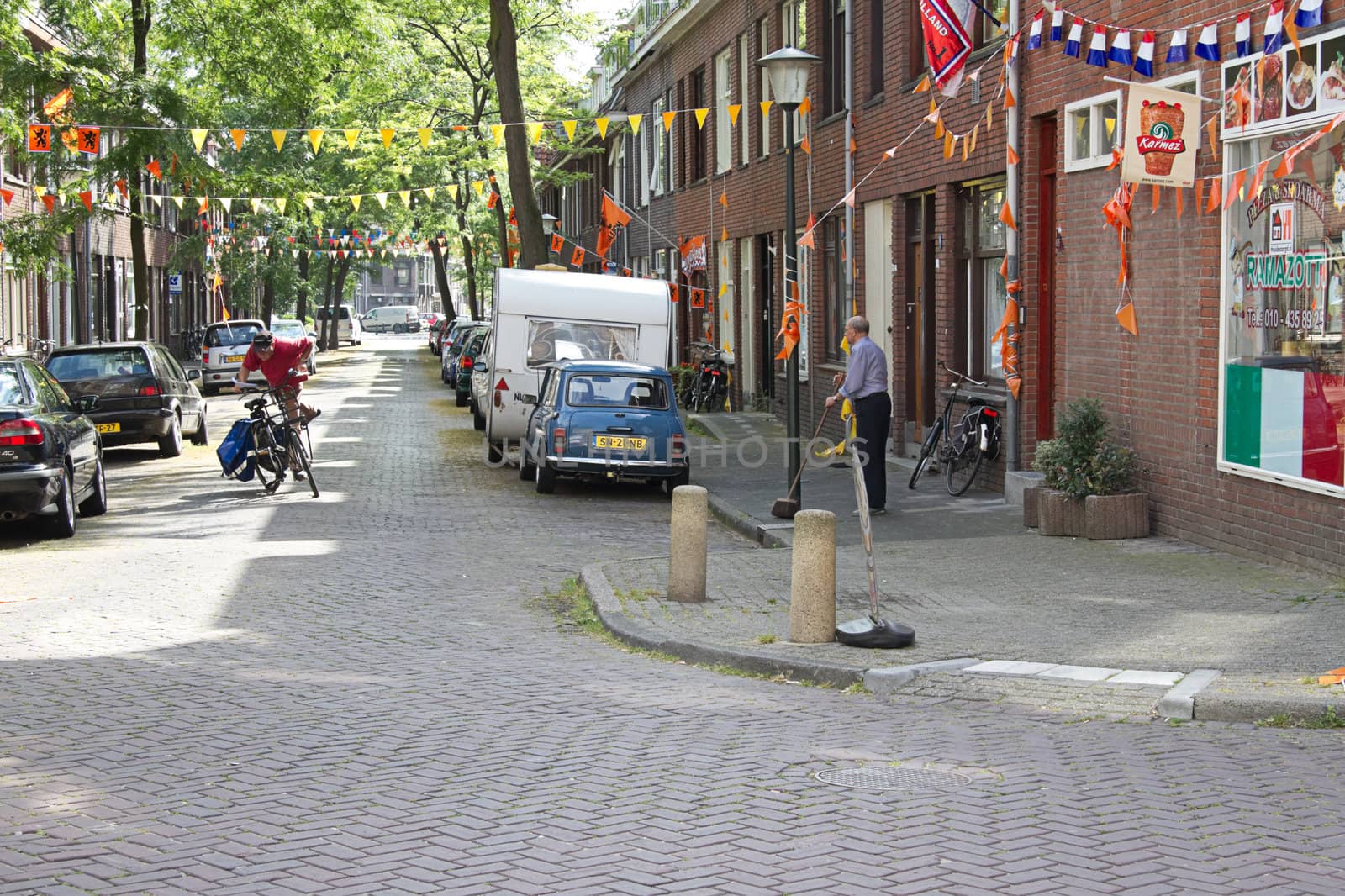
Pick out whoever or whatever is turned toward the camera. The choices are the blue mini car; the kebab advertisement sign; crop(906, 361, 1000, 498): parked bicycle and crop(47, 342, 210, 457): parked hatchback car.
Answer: the kebab advertisement sign

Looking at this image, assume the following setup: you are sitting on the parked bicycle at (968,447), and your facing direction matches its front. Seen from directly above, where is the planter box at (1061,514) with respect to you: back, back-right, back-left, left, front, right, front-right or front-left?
back-left

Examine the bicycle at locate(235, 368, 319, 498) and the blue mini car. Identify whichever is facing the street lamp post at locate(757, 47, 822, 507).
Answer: the bicycle

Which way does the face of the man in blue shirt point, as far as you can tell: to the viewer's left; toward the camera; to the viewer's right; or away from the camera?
to the viewer's left

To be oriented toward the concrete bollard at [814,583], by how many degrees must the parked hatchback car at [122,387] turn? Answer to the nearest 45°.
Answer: approximately 135° to its right

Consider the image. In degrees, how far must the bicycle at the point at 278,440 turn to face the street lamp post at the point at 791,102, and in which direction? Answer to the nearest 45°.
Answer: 0° — it already faces it

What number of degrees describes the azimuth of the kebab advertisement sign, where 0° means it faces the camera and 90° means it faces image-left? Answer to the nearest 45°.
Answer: approximately 0°

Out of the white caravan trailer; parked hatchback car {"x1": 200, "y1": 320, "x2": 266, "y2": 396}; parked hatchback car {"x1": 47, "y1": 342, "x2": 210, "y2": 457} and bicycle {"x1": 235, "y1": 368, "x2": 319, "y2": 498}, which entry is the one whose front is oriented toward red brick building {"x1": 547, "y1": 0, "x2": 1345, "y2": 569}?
the bicycle

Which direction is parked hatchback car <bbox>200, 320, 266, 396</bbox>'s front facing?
away from the camera
